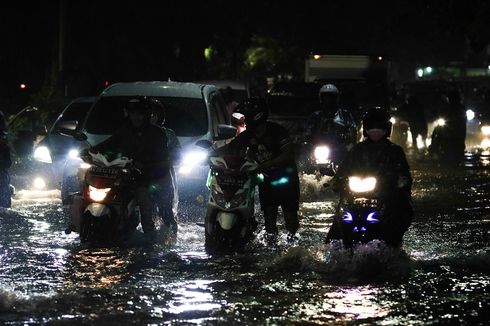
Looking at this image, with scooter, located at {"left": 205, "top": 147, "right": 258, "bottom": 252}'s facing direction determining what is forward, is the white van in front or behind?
behind

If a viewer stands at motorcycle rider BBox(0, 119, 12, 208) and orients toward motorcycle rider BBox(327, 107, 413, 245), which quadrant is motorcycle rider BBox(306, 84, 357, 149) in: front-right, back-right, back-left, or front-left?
front-left

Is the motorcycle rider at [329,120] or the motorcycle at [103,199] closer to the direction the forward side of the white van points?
the motorcycle

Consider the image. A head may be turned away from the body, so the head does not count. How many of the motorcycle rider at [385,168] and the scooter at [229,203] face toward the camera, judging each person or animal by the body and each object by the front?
2

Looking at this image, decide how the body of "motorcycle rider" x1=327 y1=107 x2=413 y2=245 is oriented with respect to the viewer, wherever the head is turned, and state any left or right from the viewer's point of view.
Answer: facing the viewer

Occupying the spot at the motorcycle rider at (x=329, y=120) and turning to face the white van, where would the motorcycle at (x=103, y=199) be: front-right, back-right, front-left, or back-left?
front-left

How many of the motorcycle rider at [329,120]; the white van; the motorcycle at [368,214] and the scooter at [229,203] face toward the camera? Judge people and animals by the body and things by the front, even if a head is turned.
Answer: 4

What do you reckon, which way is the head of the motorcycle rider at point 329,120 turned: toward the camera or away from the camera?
toward the camera

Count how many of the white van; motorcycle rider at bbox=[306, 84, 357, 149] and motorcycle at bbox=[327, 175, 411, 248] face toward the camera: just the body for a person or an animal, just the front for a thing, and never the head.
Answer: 3

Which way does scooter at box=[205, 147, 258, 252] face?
toward the camera

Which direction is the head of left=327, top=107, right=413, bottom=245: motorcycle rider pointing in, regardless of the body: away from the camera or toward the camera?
toward the camera

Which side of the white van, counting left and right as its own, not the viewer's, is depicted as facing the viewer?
front

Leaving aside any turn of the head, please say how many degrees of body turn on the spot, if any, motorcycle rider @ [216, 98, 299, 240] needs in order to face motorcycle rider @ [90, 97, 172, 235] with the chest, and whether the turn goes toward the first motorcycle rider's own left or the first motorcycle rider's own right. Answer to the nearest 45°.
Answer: approximately 45° to the first motorcycle rider's own right

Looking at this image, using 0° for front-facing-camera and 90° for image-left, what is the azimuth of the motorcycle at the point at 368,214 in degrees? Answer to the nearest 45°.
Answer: approximately 0°

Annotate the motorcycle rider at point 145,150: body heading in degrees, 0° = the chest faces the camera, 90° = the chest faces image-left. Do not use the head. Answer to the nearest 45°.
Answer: approximately 45°

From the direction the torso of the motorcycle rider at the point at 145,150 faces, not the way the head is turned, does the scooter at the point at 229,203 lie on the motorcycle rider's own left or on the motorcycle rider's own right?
on the motorcycle rider's own left

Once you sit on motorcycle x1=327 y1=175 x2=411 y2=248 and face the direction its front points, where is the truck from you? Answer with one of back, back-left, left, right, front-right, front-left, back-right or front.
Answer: back

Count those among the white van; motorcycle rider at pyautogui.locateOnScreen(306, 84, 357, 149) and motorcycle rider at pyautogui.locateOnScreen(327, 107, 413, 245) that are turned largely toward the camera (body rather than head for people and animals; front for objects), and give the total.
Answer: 3
